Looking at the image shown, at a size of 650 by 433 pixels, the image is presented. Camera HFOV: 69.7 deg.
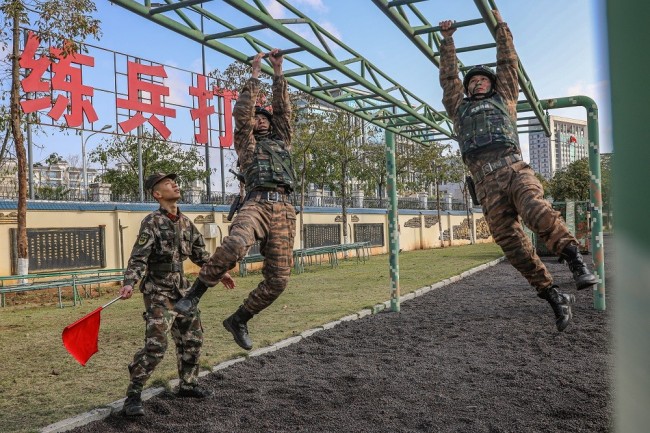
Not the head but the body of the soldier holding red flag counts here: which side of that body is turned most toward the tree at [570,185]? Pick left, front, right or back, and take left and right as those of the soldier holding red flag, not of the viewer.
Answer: left

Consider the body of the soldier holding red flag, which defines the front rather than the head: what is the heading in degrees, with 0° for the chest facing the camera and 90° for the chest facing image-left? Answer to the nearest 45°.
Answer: approximately 315°

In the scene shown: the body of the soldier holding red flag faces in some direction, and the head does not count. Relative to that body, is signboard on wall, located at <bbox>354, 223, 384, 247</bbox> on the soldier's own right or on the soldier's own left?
on the soldier's own left

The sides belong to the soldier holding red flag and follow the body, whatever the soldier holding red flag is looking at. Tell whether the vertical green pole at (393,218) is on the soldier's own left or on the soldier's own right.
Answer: on the soldier's own left

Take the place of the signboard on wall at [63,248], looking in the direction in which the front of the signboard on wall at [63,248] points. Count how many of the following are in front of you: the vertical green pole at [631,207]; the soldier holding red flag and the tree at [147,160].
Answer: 2

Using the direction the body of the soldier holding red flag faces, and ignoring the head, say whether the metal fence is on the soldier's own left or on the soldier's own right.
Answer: on the soldier's own left

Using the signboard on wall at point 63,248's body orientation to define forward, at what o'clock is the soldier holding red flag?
The soldier holding red flag is roughly at 12 o'clock from the signboard on wall.

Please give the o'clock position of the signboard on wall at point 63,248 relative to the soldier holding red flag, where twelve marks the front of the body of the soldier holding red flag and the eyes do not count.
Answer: The signboard on wall is roughly at 7 o'clock from the soldier holding red flag.

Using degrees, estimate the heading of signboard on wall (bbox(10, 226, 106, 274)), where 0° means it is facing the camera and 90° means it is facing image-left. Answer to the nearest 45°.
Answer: approximately 0°

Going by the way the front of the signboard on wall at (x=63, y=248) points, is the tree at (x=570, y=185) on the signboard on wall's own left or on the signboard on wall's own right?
on the signboard on wall's own left
